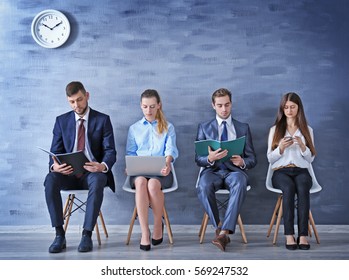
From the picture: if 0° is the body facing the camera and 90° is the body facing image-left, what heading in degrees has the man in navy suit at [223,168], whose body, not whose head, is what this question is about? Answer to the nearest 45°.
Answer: approximately 0°

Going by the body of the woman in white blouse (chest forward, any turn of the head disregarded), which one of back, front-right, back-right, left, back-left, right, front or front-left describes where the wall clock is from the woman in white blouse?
right

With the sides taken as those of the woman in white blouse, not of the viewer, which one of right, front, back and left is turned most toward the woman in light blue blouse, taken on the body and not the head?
right

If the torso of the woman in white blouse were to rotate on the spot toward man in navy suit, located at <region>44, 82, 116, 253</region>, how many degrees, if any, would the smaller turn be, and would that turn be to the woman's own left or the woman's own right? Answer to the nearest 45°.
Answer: approximately 90° to the woman's own right

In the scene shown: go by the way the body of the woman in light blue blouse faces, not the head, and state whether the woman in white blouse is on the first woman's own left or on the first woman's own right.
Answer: on the first woman's own left
